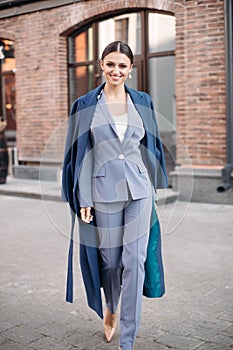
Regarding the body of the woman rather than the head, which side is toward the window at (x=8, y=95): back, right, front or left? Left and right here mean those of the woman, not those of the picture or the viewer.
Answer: back

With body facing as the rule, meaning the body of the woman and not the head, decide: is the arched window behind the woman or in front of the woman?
behind

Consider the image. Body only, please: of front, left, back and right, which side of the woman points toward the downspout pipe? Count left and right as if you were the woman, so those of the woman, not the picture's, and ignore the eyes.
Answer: back

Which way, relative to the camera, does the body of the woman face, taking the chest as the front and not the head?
toward the camera

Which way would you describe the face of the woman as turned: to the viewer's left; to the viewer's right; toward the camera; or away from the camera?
toward the camera

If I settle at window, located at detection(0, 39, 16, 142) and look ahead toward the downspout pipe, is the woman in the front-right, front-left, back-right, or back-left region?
front-right

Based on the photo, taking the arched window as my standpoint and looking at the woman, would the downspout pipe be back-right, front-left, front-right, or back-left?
front-left
